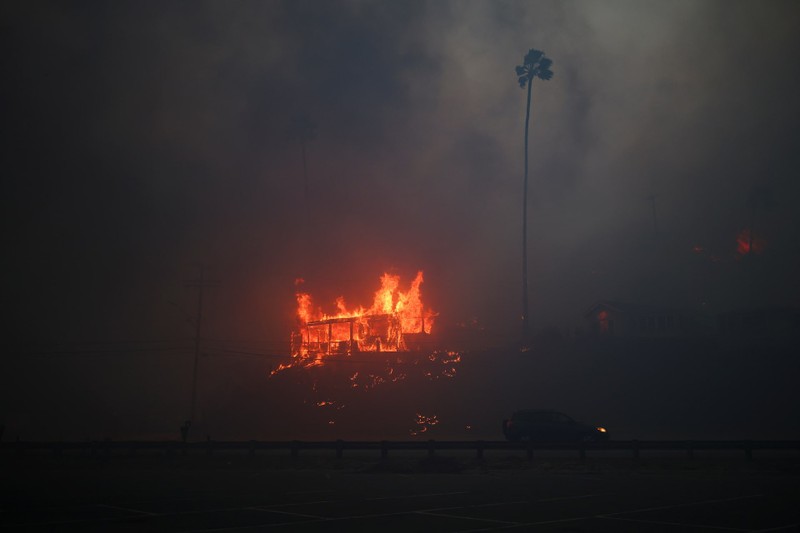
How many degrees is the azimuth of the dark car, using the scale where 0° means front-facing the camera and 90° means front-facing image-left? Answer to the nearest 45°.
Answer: approximately 270°
